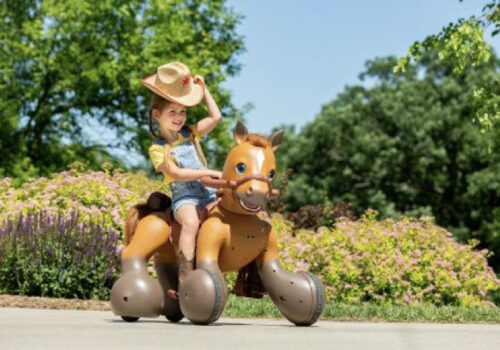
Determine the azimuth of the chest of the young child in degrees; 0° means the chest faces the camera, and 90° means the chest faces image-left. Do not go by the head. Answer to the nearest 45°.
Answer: approximately 315°

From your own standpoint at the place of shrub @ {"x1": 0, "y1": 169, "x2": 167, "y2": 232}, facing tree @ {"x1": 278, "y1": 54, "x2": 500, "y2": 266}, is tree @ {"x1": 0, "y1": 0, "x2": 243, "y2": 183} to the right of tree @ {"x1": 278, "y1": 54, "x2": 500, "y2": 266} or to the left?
left

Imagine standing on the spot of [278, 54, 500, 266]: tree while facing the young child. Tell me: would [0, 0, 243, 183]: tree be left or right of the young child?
right

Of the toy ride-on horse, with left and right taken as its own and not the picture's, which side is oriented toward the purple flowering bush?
back

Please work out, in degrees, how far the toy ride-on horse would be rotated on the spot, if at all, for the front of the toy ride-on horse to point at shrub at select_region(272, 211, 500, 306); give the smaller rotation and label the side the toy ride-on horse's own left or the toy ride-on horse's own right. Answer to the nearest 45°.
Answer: approximately 90° to the toy ride-on horse's own left

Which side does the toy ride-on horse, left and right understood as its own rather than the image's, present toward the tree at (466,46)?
left

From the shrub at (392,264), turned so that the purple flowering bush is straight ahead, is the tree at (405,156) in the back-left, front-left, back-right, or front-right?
back-right

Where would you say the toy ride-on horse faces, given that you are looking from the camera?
facing the viewer and to the right of the viewer

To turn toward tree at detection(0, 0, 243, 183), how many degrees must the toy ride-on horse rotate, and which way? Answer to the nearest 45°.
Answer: approximately 135° to its left
